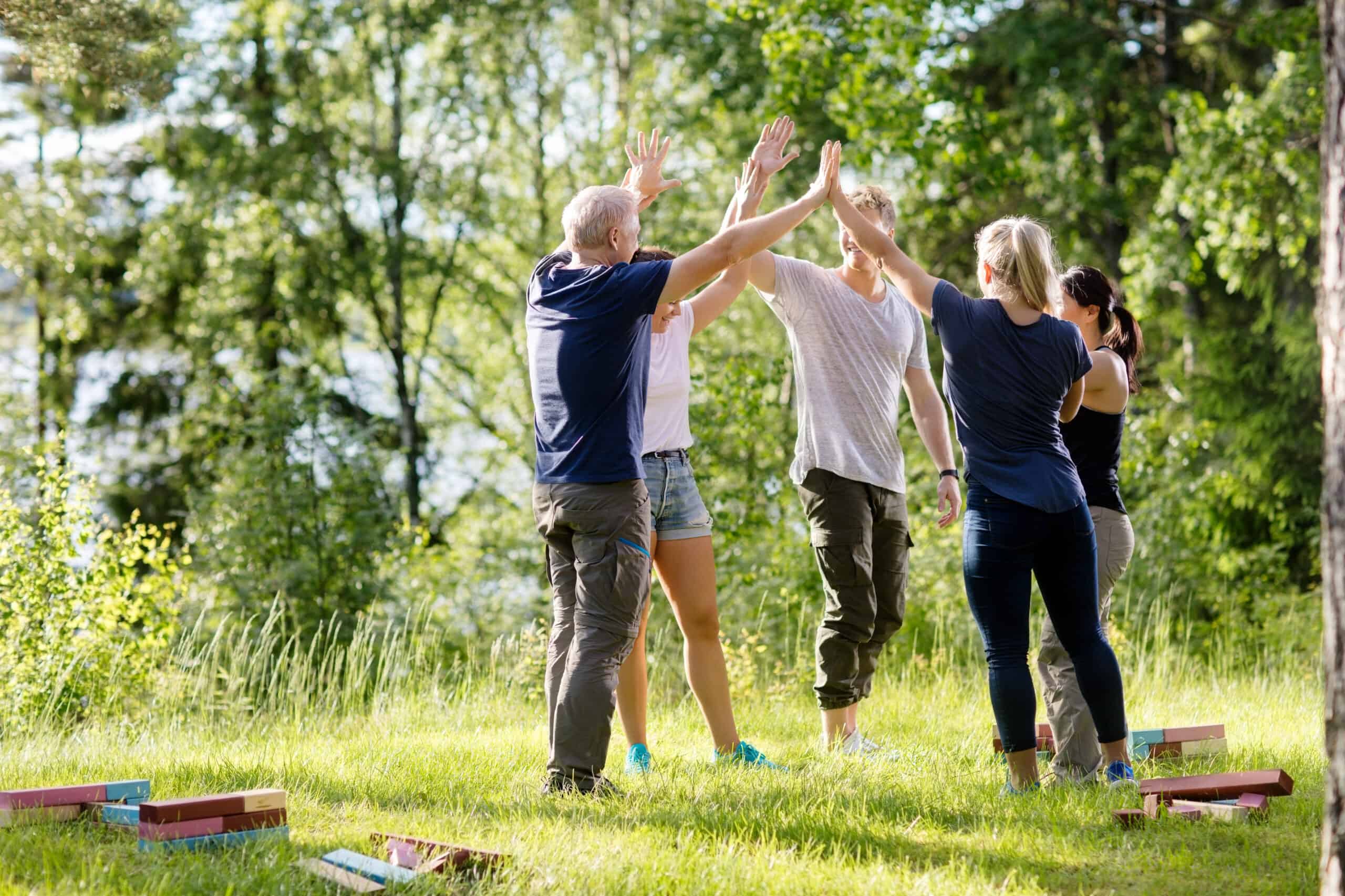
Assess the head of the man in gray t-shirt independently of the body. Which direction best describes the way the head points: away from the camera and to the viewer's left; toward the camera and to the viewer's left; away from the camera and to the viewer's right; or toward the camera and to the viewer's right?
toward the camera and to the viewer's left

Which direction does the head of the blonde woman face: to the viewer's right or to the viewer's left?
to the viewer's left

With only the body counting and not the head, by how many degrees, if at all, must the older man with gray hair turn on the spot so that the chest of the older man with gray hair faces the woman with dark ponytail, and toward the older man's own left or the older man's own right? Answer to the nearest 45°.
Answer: approximately 45° to the older man's own right

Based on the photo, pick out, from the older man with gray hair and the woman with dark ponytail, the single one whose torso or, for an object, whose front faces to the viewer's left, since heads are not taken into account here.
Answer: the woman with dark ponytail

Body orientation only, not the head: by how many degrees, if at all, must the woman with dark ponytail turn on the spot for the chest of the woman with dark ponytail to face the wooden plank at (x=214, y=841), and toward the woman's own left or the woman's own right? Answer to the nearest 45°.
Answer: approximately 45° to the woman's own left

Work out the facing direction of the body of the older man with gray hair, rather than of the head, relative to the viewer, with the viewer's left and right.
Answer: facing away from the viewer and to the right of the viewer

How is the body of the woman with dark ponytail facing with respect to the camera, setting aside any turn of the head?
to the viewer's left

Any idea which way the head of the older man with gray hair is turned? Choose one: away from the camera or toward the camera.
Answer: away from the camera

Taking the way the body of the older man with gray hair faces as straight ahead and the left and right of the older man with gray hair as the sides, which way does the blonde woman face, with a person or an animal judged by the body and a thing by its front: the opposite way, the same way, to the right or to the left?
to the left

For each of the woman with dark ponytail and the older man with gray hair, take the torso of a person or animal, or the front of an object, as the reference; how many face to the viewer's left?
1

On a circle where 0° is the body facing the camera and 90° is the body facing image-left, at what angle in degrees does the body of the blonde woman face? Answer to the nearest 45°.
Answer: approximately 135°

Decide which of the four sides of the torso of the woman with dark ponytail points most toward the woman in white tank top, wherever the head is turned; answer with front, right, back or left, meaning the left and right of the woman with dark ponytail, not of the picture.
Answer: front

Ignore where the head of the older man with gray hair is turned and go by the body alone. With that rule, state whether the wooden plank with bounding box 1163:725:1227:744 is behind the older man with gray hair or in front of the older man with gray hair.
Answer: in front

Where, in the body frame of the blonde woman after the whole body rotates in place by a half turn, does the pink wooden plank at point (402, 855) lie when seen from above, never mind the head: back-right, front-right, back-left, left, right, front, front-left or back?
right
